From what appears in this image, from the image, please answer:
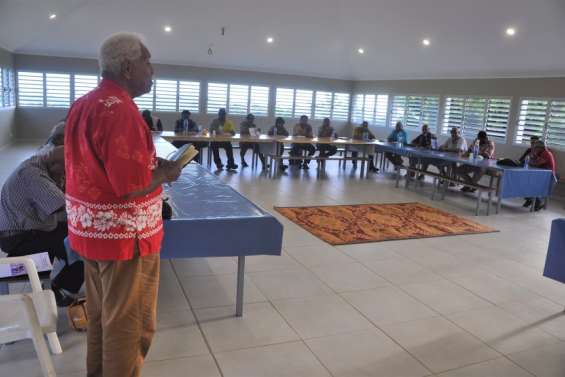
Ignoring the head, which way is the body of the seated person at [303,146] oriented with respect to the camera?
toward the camera

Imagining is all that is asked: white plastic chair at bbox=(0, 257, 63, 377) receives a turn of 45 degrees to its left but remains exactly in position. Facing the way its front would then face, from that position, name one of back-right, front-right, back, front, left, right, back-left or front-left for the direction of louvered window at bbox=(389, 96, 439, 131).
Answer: front

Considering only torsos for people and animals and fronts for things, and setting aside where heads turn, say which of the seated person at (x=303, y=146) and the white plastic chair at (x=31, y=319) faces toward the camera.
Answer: the seated person

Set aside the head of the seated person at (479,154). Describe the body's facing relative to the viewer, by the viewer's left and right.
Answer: facing the viewer and to the left of the viewer

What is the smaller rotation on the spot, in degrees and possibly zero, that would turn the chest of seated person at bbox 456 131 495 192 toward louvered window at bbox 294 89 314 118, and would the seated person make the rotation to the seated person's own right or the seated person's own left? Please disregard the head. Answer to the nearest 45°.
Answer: approximately 90° to the seated person's own right

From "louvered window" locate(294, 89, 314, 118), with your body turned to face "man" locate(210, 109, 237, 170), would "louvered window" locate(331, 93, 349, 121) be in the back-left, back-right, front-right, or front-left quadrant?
back-left

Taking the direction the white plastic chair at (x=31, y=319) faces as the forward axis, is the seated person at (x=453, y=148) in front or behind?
in front

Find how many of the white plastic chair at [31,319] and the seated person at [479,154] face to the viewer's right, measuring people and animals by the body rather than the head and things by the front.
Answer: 1

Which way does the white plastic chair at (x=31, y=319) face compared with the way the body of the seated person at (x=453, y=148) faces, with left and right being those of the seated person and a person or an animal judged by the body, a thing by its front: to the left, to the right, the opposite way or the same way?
the opposite way

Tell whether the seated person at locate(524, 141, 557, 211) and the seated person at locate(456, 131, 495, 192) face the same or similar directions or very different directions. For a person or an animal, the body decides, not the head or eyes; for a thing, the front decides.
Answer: same or similar directions

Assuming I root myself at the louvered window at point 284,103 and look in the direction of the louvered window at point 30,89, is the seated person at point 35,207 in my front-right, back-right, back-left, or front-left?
front-left

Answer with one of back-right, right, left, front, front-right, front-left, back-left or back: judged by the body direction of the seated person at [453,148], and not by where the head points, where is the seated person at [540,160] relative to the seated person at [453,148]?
left

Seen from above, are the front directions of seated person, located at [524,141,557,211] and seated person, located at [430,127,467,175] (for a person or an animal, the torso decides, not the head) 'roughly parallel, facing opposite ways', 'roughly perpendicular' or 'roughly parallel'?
roughly parallel

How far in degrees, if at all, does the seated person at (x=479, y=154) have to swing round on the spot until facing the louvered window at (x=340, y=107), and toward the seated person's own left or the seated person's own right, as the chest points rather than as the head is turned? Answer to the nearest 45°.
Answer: approximately 90° to the seated person's own right

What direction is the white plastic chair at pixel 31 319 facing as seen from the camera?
to the viewer's right

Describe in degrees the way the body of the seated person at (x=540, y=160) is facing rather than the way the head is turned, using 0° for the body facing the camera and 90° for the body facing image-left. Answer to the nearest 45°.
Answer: approximately 45°
